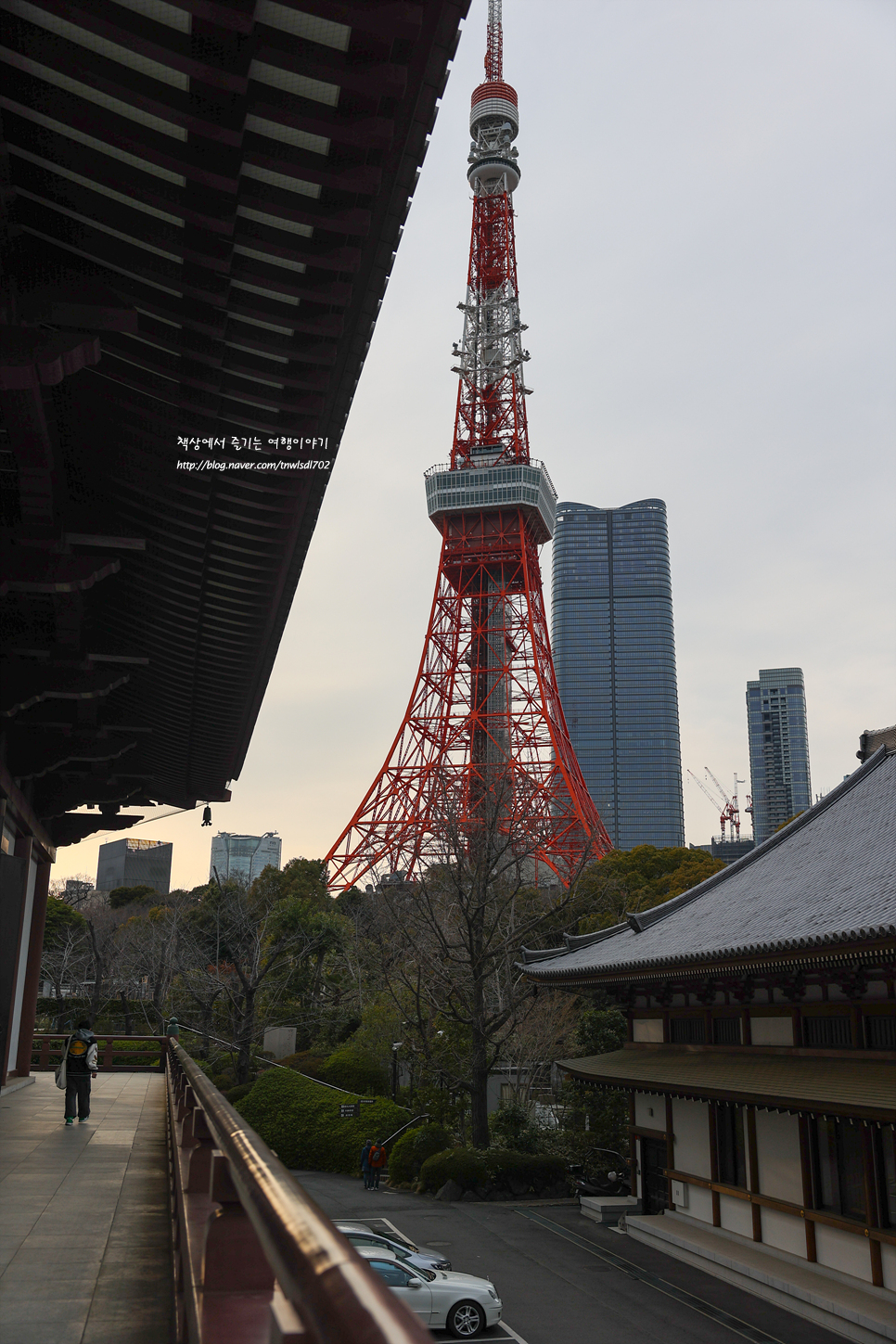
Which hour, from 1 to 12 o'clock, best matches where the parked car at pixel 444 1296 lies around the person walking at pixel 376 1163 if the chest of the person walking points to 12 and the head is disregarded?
The parked car is roughly at 6 o'clock from the person walking.

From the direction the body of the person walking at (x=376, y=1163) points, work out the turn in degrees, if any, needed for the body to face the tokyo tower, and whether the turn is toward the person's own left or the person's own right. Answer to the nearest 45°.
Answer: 0° — they already face it

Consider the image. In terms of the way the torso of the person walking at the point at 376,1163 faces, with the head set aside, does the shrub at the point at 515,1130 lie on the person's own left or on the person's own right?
on the person's own right

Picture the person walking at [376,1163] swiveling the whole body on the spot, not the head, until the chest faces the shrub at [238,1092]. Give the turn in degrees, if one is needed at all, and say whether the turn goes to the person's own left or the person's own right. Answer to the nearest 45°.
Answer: approximately 45° to the person's own left

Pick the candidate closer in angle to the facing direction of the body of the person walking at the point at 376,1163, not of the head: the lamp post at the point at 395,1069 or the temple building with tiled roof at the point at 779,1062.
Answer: the lamp post

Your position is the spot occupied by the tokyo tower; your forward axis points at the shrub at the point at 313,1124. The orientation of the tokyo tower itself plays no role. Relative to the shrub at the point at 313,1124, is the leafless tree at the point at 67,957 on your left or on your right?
right

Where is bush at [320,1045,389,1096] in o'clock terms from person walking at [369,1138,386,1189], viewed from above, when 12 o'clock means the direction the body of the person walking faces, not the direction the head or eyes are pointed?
The bush is roughly at 12 o'clock from the person walking.

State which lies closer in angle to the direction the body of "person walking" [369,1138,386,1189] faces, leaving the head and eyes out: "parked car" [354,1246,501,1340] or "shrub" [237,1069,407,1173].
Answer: the shrub

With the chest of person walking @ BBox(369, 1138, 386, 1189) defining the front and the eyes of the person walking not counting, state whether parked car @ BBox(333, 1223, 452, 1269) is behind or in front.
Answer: behind

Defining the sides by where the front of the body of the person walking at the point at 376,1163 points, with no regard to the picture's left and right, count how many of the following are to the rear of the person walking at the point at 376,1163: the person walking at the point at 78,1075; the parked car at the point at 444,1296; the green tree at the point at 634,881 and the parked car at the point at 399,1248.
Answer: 3

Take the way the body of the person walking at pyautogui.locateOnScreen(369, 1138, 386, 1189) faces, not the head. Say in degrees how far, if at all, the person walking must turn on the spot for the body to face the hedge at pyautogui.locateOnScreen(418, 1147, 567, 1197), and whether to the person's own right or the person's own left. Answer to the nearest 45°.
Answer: approximately 135° to the person's own right

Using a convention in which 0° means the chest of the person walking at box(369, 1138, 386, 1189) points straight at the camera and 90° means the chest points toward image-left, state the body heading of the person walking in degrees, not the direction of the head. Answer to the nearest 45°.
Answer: approximately 180°

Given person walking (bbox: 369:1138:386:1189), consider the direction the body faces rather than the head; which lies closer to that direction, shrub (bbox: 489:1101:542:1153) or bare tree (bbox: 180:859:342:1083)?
the bare tree
